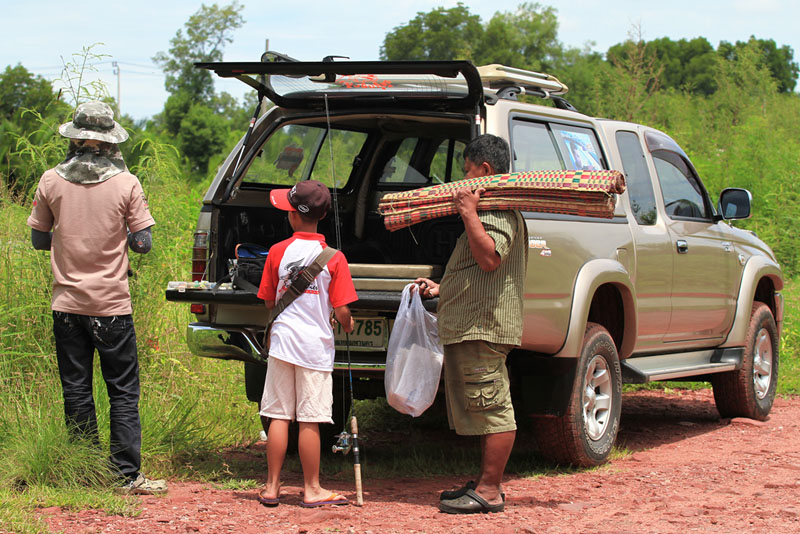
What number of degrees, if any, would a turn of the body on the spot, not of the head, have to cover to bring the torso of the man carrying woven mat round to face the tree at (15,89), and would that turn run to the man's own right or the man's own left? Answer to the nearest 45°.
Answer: approximately 45° to the man's own right

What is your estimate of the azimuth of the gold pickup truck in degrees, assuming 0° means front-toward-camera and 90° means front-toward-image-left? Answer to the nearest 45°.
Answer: approximately 225°

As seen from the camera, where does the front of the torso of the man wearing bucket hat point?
away from the camera

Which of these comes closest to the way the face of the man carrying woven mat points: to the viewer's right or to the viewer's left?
to the viewer's left

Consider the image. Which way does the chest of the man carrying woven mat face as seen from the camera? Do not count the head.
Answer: to the viewer's left

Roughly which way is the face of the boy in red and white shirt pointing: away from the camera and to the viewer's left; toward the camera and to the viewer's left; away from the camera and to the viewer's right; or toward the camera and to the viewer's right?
away from the camera and to the viewer's left

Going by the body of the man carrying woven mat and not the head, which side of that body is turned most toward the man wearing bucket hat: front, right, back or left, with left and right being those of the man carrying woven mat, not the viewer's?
front

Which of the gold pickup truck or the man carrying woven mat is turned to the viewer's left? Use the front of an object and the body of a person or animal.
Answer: the man carrying woven mat

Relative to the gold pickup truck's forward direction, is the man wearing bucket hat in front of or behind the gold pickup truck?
behind

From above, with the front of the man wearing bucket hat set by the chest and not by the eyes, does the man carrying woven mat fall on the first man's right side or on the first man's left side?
on the first man's right side

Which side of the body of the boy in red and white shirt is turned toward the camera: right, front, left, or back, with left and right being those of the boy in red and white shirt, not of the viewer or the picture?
back

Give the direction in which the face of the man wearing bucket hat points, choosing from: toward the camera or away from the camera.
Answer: away from the camera

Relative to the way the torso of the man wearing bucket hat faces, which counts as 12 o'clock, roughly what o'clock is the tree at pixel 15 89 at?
The tree is roughly at 12 o'clock from the man wearing bucket hat.

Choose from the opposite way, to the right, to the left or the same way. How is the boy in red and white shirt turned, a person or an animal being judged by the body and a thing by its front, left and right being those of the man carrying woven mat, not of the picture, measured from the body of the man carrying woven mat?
to the right

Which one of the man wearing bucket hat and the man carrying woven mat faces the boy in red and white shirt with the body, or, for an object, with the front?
the man carrying woven mat

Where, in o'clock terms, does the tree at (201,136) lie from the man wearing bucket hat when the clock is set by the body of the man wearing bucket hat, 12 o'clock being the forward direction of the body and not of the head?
The tree is roughly at 12 o'clock from the man wearing bucket hat.
